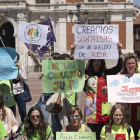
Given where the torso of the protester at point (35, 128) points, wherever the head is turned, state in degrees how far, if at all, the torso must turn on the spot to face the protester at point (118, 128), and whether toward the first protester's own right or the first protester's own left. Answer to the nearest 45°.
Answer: approximately 90° to the first protester's own left

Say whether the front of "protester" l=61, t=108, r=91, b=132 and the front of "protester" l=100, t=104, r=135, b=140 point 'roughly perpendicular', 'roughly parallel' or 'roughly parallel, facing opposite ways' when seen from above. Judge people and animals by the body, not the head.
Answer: roughly parallel

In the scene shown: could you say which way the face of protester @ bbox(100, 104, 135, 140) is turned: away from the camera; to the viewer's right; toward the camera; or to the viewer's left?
toward the camera

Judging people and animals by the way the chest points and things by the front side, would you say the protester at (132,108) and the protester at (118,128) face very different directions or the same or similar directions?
same or similar directions

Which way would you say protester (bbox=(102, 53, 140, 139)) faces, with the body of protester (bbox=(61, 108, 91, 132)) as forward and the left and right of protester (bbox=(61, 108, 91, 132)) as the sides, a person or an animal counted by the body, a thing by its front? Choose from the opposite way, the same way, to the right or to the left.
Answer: the same way

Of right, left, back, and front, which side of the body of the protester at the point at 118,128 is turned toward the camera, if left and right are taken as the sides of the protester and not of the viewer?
front

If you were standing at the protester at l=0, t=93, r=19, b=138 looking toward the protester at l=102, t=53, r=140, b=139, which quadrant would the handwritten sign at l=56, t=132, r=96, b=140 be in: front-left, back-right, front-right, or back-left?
front-right

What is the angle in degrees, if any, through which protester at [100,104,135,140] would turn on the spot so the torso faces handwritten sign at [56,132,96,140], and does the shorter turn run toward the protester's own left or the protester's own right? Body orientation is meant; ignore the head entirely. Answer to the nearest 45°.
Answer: approximately 90° to the protester's own right

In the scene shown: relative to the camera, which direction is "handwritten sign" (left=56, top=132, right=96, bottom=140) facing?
toward the camera

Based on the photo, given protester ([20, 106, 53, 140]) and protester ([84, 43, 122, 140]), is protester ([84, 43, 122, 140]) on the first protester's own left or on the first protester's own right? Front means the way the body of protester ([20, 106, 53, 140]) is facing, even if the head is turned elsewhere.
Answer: on the first protester's own left

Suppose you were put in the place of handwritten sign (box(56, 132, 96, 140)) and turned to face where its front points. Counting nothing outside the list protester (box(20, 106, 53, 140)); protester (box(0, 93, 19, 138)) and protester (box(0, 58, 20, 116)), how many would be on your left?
0

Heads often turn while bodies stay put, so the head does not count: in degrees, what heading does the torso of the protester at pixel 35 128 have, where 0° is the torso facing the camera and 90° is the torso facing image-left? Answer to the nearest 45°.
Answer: approximately 0°

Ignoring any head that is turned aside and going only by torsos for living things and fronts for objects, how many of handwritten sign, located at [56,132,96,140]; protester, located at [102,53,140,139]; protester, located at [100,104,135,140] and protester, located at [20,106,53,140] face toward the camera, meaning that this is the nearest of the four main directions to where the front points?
4

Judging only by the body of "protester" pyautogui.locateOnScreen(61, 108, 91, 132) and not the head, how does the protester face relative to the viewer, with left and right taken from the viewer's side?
facing the viewer

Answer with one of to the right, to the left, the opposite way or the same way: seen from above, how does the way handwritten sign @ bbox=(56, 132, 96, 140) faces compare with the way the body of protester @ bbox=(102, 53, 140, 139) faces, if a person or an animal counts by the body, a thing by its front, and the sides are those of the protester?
the same way

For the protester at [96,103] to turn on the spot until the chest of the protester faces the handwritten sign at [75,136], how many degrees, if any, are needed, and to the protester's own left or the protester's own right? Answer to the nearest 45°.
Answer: approximately 45° to the protester's own right

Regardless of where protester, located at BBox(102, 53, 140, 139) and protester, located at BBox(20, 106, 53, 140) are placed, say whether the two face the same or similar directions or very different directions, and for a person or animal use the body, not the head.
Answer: same or similar directions

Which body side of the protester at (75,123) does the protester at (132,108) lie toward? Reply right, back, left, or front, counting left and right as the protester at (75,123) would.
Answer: left
